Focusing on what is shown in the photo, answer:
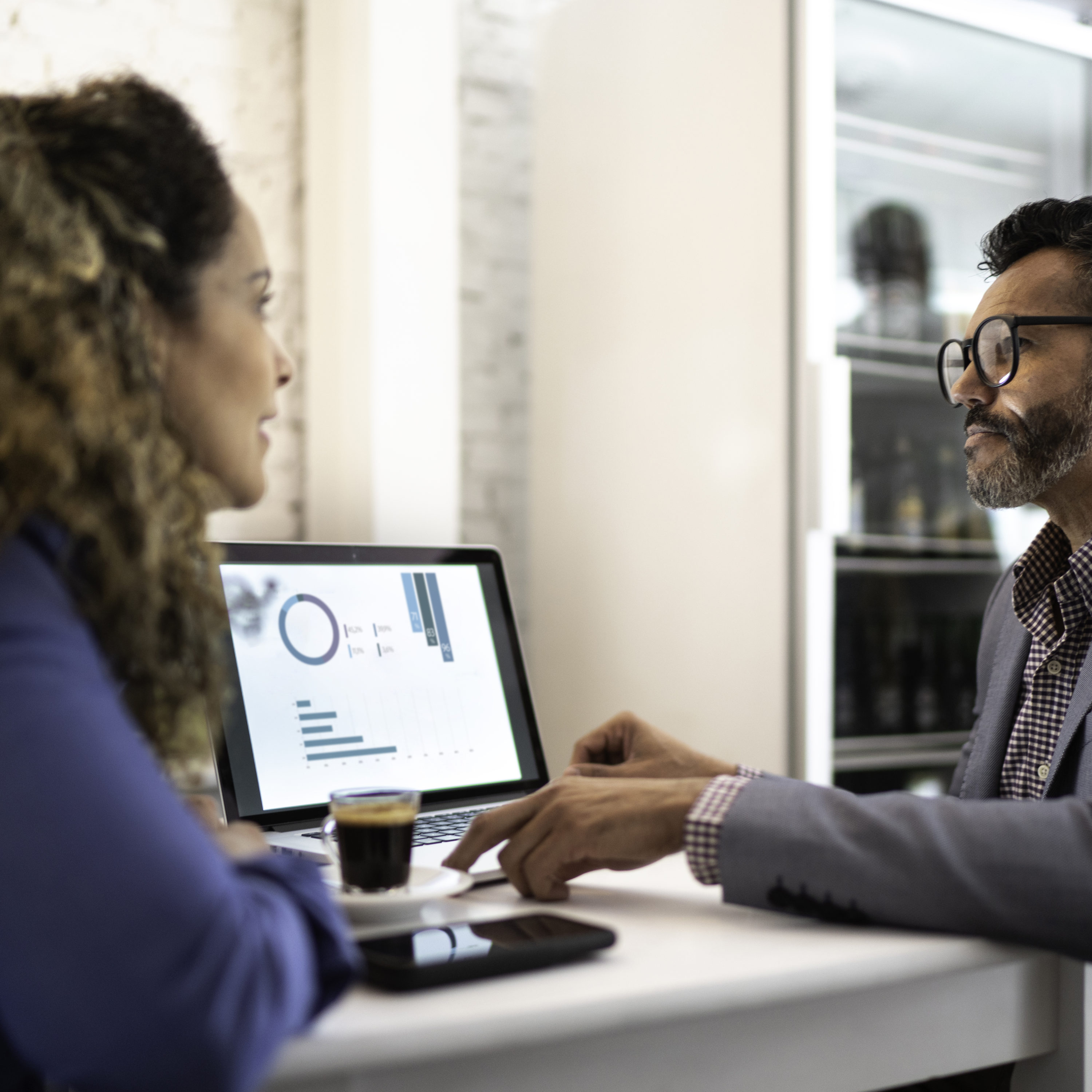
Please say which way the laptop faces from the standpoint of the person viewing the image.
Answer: facing the viewer and to the right of the viewer

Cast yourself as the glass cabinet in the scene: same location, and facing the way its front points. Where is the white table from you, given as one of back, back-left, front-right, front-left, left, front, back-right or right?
front-right

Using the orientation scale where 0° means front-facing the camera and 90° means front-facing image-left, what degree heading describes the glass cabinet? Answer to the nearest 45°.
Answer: approximately 315°

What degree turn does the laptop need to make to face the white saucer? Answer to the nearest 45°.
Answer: approximately 45° to its right

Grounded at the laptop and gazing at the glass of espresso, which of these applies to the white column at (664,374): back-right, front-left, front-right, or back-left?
back-left

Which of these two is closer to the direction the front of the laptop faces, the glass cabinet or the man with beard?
the man with beard

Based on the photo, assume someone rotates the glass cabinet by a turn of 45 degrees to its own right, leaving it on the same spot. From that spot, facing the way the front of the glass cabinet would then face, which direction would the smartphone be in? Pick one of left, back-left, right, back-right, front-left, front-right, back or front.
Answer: front

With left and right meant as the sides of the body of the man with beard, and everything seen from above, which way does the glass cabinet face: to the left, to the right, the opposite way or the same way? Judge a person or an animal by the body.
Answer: to the left

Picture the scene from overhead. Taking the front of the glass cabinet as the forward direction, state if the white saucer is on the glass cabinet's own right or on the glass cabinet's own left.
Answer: on the glass cabinet's own right

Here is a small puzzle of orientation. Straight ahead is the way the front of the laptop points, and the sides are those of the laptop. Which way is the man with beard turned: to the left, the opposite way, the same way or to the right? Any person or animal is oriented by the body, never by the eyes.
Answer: to the right

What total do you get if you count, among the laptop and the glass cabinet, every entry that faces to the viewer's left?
0

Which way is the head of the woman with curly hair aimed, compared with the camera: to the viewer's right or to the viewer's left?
to the viewer's right

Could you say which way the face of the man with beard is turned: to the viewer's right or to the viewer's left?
to the viewer's left
